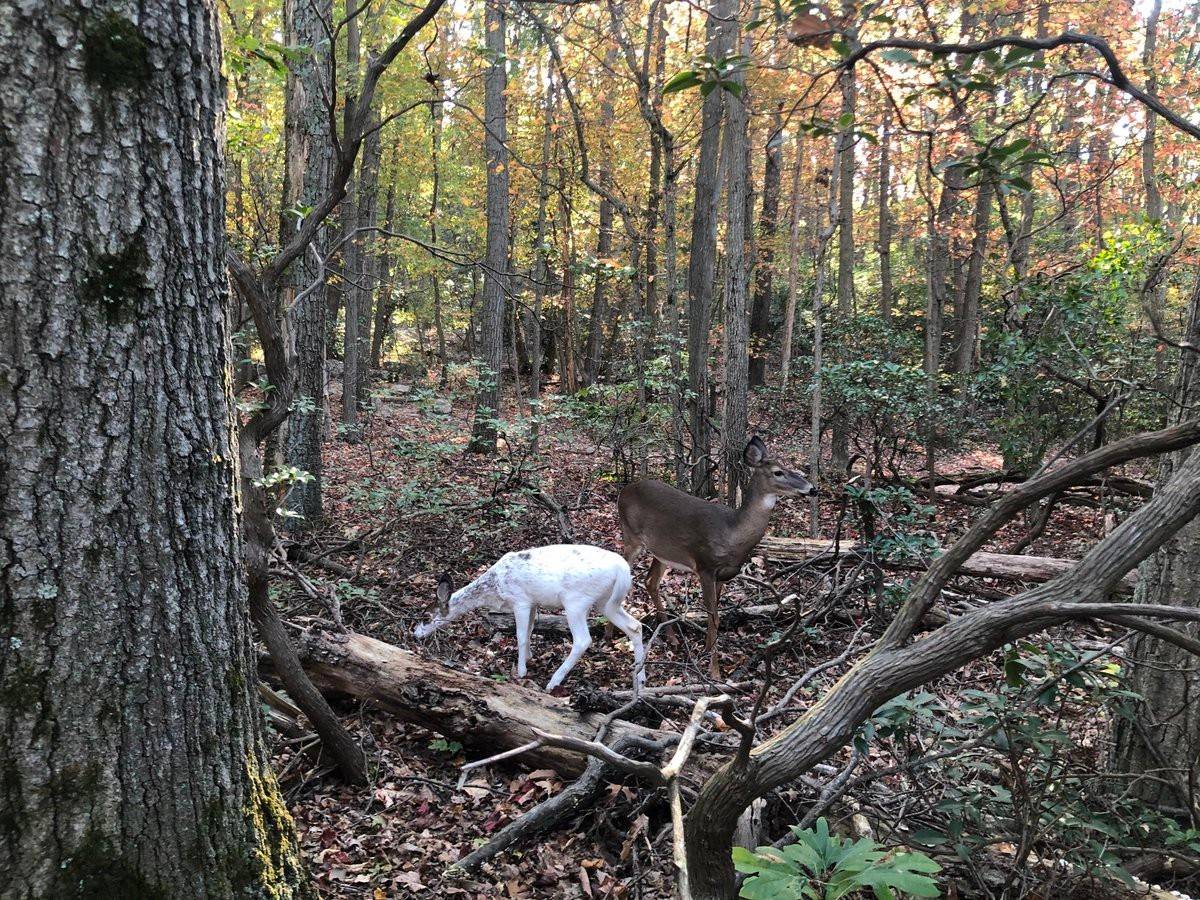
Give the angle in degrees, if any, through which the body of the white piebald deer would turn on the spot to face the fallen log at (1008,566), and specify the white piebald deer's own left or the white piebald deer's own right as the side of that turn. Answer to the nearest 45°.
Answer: approximately 180°

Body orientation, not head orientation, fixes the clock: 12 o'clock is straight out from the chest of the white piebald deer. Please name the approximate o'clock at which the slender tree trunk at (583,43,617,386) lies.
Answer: The slender tree trunk is roughly at 3 o'clock from the white piebald deer.

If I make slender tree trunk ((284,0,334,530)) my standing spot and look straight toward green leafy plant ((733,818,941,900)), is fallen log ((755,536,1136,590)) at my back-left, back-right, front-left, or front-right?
front-left

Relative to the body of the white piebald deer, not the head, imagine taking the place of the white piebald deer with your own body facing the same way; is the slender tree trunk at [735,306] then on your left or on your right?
on your right

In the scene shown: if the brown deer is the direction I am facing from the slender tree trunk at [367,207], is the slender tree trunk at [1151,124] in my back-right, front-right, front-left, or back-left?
front-left

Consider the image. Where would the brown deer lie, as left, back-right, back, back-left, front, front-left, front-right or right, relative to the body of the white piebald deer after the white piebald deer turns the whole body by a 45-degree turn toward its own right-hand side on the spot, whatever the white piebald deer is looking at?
right

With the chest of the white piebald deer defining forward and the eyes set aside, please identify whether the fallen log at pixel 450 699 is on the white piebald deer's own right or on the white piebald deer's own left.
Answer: on the white piebald deer's own left

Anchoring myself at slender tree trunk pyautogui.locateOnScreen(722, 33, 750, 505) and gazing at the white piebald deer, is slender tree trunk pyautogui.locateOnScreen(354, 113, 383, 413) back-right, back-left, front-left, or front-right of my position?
back-right

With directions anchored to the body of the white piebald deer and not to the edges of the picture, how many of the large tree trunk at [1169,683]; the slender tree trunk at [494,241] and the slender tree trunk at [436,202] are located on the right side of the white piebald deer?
2

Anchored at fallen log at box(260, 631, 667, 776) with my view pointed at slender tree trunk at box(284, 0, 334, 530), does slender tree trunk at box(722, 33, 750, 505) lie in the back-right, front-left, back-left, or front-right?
front-right

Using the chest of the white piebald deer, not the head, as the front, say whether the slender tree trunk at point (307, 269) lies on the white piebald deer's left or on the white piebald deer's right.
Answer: on the white piebald deer's right

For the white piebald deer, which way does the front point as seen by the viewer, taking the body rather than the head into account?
to the viewer's left

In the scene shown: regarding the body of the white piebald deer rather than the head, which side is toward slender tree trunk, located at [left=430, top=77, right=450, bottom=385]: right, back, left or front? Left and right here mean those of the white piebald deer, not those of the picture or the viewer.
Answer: right

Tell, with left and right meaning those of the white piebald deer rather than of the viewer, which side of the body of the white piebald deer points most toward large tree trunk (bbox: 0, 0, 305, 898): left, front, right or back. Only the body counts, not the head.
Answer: left

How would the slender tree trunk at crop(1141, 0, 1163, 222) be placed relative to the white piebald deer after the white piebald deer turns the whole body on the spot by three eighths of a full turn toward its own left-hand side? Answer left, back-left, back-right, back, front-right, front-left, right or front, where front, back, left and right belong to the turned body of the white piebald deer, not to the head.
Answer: left

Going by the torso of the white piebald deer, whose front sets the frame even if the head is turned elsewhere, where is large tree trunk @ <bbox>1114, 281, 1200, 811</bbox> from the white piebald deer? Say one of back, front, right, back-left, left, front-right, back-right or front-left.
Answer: back-left

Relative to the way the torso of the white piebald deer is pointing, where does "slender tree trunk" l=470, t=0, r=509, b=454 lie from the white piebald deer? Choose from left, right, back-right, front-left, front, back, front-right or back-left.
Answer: right
